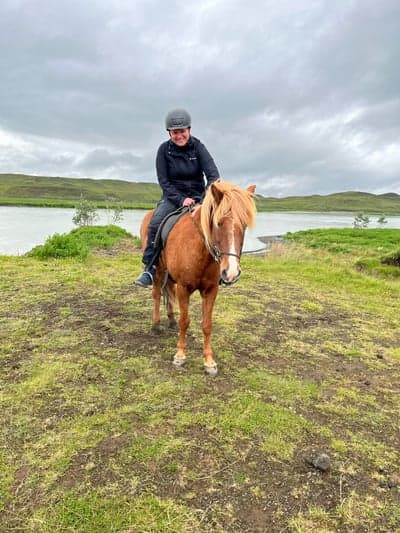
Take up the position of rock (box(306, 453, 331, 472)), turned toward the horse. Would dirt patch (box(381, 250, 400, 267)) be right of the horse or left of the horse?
right

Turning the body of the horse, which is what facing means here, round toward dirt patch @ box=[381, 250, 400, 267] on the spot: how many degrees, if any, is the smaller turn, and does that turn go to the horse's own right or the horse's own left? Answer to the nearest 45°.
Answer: approximately 90° to the horse's own left

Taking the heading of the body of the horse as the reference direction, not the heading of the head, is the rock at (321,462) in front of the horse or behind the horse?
in front

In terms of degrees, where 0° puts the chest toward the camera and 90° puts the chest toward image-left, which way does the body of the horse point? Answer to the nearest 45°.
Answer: approximately 315°

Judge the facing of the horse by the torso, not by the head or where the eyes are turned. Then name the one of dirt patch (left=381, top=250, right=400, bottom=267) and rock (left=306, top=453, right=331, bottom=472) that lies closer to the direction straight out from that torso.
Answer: the rock

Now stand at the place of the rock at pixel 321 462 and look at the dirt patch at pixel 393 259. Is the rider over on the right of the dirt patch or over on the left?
left
